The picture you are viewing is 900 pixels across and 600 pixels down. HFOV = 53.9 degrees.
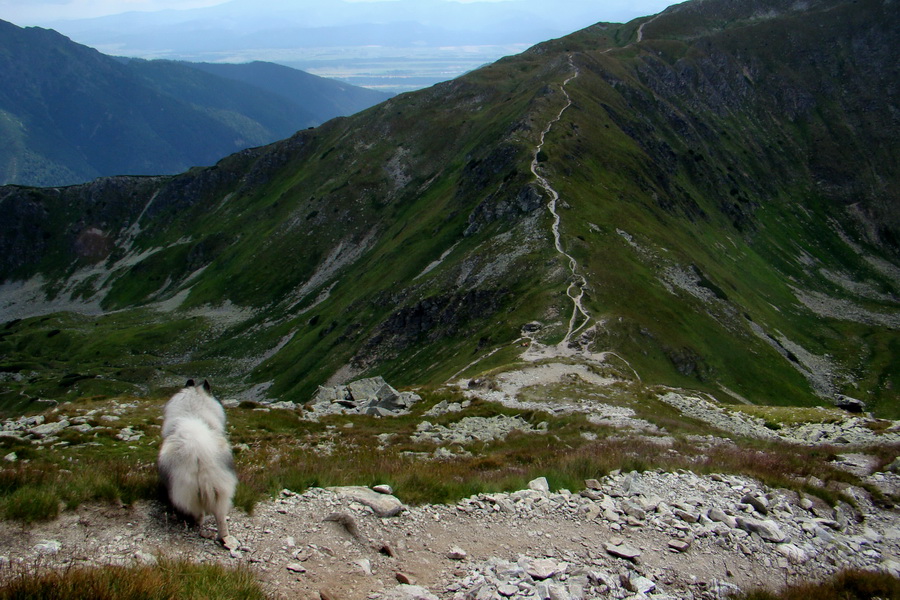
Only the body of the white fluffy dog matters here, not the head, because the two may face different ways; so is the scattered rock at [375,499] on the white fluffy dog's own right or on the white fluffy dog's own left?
on the white fluffy dog's own right

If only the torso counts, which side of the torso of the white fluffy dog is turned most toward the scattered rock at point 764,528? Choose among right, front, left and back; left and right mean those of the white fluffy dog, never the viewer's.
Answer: right

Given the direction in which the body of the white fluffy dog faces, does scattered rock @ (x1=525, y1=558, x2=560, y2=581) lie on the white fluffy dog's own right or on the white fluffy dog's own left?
on the white fluffy dog's own right

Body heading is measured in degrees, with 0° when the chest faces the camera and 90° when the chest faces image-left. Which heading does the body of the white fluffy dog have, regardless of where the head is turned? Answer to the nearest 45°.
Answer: approximately 180°

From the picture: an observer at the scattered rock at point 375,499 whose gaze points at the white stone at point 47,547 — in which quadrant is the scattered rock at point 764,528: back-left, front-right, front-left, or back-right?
back-left

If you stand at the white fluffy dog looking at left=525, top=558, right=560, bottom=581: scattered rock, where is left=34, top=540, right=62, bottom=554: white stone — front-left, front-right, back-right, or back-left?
back-right

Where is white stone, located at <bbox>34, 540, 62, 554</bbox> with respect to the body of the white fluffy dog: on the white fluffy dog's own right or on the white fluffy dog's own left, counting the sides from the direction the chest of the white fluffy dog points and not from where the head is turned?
on the white fluffy dog's own left

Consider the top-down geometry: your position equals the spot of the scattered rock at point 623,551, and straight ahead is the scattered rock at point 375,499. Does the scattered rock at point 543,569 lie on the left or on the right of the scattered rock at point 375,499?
left
